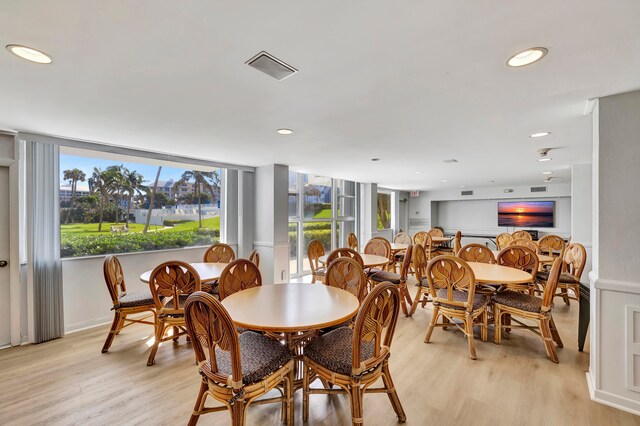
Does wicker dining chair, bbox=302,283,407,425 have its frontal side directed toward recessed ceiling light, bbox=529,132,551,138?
no

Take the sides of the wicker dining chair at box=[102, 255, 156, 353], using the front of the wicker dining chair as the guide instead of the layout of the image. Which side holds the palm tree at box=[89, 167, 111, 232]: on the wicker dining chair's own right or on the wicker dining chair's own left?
on the wicker dining chair's own left

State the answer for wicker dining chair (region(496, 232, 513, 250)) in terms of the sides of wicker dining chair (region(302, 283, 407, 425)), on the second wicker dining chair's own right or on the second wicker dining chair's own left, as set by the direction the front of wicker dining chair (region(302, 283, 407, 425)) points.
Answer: on the second wicker dining chair's own right

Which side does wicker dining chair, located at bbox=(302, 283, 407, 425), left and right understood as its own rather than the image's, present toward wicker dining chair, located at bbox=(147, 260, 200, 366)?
front

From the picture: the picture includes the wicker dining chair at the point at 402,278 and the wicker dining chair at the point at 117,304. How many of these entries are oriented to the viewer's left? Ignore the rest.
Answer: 1

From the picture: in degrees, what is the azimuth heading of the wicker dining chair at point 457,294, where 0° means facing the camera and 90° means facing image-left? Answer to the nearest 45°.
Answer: approximately 225°

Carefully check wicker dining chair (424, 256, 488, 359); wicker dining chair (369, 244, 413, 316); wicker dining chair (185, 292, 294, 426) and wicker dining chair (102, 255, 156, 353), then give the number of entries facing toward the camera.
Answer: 0

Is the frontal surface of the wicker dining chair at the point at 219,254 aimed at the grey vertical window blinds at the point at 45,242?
no

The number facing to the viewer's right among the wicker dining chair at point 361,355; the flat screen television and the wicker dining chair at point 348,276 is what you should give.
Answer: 0

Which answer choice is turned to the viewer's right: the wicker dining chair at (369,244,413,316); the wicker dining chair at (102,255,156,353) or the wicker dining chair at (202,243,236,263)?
the wicker dining chair at (102,255,156,353)

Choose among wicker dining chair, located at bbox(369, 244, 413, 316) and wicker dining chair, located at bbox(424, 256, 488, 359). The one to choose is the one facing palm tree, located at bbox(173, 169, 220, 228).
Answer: wicker dining chair, located at bbox(369, 244, 413, 316)

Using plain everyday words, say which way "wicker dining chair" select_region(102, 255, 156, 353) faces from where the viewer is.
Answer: facing to the right of the viewer

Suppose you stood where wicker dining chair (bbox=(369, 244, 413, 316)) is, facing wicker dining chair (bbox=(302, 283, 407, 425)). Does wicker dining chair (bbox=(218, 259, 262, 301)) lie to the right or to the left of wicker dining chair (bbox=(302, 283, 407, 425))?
right

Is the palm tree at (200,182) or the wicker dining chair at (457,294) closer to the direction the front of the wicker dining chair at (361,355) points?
the palm tree

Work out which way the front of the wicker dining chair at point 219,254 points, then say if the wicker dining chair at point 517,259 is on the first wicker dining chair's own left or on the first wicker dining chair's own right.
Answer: on the first wicker dining chair's own left

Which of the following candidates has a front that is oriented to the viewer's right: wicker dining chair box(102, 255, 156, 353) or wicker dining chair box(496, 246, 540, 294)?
wicker dining chair box(102, 255, 156, 353)

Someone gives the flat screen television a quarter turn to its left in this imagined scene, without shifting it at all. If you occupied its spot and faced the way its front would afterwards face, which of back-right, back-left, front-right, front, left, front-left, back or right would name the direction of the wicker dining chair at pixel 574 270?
right

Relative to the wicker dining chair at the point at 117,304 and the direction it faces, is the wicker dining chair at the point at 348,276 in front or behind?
in front

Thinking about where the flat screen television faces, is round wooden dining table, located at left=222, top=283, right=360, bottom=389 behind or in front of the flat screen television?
in front

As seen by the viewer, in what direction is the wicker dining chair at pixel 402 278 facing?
to the viewer's left
